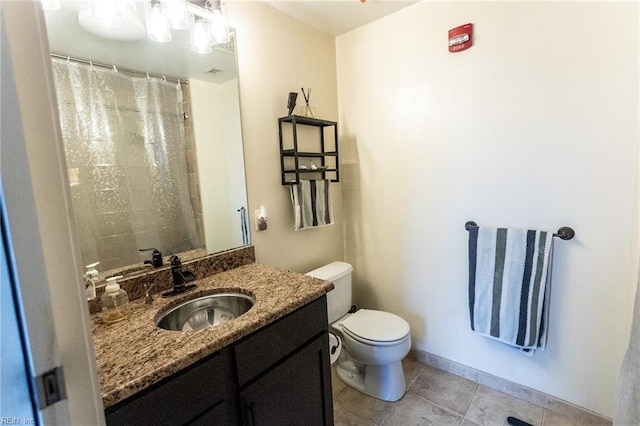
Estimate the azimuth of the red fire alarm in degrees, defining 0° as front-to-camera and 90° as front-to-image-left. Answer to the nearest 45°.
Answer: approximately 45°

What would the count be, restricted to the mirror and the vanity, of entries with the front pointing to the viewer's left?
0

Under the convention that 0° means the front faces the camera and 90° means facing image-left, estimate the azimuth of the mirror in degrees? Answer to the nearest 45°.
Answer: approximately 315°

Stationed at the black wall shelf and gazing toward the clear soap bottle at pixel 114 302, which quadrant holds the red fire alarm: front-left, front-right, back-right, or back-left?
back-left

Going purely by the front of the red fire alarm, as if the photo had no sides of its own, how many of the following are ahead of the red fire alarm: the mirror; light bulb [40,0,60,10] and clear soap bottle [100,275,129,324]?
3

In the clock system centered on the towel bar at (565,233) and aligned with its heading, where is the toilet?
The toilet is roughly at 1 o'clock from the towel bar.

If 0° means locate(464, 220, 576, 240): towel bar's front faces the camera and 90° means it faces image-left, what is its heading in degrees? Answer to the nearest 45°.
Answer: approximately 45°

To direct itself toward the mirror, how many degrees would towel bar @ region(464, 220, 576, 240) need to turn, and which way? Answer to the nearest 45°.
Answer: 0° — it already faces it

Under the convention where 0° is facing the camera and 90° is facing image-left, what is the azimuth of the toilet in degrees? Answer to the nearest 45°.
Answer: approximately 315°

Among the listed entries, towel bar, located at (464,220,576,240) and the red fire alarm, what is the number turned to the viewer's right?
0

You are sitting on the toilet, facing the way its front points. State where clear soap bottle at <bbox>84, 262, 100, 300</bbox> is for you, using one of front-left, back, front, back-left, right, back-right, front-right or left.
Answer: right

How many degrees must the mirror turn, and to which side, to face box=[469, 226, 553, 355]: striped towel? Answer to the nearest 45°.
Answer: approximately 45° to its left

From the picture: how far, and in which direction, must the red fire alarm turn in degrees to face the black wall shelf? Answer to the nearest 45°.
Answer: approximately 45° to its right
